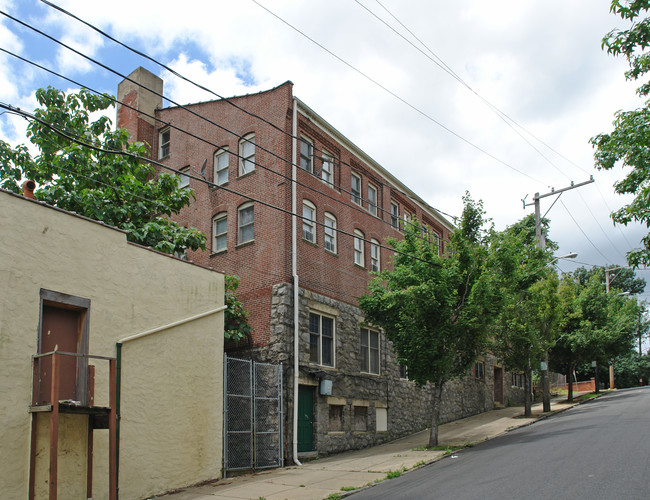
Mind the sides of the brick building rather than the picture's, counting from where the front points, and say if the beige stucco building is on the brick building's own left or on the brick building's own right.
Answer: on the brick building's own right

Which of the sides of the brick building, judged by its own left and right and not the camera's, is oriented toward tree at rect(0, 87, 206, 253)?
right

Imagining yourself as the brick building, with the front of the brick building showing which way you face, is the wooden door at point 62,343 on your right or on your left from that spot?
on your right

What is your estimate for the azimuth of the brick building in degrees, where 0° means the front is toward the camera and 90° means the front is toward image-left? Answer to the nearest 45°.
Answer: approximately 315°

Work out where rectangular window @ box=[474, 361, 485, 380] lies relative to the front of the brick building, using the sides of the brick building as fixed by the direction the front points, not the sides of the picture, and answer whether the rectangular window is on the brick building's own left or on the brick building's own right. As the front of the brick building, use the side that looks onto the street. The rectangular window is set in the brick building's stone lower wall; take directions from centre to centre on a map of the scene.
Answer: on the brick building's own left

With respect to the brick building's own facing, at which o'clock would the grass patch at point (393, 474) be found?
The grass patch is roughly at 1 o'clock from the brick building.
